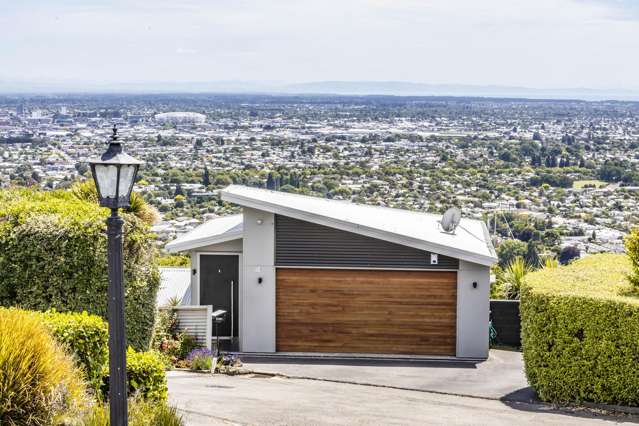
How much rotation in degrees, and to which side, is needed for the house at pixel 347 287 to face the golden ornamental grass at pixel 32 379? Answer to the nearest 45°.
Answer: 0° — it already faces it

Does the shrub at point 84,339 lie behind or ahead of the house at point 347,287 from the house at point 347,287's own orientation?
ahead

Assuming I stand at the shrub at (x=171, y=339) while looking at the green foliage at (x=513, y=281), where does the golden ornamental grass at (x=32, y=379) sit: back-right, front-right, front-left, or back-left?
back-right

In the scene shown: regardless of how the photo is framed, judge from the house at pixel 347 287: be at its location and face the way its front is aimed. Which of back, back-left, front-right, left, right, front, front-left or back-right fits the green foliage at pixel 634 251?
front-left

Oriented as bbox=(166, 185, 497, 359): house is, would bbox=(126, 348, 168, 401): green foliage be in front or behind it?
in front

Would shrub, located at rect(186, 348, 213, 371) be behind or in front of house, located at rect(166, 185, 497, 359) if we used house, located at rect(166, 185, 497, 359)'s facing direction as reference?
in front

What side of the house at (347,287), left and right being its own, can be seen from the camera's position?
front

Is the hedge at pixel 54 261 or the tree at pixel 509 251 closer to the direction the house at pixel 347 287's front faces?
the hedge

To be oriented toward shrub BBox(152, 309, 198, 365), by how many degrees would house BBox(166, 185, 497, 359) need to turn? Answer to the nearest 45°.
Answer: approximately 45° to its right

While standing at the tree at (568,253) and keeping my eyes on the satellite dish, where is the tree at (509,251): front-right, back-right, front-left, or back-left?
front-right

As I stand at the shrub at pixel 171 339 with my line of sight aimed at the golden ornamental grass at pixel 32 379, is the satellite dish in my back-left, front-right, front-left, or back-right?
back-left

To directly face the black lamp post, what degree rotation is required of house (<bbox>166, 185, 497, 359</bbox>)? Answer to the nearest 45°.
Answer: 0° — it already faces it

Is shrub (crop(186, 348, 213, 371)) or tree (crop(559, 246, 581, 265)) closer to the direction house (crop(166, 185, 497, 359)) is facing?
the shrub

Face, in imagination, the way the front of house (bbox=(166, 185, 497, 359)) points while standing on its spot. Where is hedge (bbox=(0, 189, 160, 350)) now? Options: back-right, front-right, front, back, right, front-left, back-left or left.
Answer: front-right
